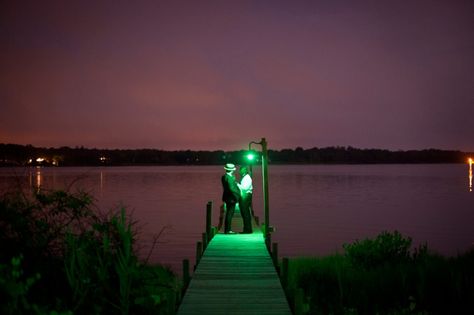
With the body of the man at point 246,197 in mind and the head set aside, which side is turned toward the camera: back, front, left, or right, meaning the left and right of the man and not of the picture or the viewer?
left

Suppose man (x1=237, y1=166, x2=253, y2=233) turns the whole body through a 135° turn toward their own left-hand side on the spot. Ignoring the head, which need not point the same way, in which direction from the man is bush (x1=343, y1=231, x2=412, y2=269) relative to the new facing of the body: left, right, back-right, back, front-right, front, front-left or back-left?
front-left

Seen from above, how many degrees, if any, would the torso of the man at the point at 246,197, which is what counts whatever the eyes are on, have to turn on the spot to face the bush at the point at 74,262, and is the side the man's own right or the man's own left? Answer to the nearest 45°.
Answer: approximately 90° to the man's own left

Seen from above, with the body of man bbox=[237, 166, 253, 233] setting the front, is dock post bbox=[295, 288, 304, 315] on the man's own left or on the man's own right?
on the man's own left
